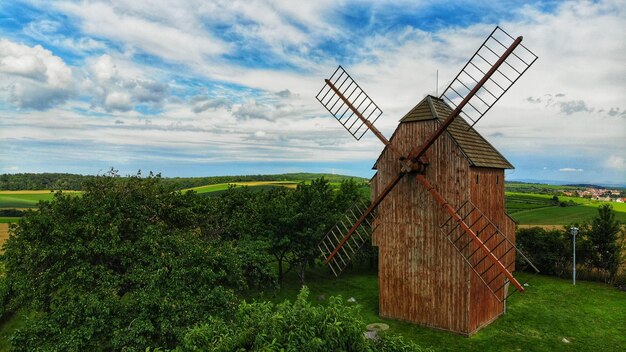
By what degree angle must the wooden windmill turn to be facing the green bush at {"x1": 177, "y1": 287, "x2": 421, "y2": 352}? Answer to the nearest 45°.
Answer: approximately 45° to its left

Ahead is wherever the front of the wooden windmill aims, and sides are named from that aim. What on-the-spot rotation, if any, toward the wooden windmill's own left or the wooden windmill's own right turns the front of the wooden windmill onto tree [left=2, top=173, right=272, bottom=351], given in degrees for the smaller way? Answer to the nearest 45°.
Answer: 0° — it already faces it

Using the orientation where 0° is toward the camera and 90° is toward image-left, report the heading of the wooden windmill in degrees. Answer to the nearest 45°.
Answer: approximately 45°

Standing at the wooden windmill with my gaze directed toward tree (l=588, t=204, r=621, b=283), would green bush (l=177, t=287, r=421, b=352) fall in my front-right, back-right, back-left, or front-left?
back-right

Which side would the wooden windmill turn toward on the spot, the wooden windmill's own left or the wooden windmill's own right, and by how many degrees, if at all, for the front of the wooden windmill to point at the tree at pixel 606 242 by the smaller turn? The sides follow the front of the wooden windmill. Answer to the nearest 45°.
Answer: approximately 180°

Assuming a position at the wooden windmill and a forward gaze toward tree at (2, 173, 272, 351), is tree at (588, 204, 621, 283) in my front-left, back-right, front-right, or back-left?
back-right

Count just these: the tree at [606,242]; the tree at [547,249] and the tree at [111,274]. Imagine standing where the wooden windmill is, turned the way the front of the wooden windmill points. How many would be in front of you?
1

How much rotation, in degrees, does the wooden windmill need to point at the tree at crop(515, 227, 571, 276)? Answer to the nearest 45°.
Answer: approximately 180°

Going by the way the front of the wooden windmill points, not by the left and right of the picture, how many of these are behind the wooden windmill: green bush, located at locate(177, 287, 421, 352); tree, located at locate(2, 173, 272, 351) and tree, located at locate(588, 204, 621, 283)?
1

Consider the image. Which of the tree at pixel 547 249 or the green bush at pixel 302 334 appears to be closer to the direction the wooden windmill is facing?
the green bush

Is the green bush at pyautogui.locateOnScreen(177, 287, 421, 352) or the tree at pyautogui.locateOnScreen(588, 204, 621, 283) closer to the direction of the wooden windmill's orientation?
the green bush
